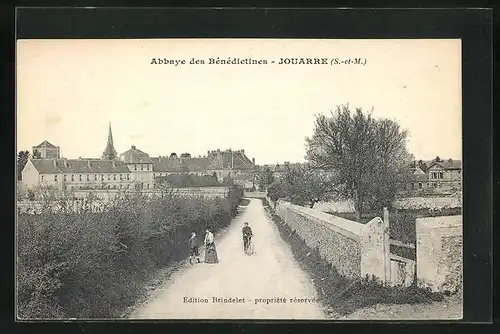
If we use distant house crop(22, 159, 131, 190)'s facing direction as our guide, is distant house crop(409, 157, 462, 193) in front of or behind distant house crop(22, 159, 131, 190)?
in front

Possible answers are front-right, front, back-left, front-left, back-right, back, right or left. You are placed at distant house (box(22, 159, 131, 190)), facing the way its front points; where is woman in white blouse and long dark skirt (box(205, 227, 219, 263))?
front-left

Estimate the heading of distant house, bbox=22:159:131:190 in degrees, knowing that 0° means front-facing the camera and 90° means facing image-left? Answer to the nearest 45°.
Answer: approximately 315°

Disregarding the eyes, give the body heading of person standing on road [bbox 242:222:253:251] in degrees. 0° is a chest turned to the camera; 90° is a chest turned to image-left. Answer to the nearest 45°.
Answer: approximately 0°

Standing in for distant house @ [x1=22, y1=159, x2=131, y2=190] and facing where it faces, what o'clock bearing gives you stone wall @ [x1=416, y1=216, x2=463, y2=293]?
The stone wall is roughly at 11 o'clock from the distant house.
